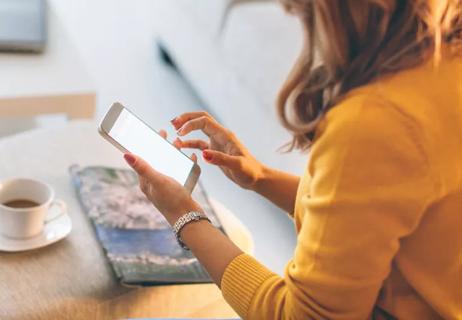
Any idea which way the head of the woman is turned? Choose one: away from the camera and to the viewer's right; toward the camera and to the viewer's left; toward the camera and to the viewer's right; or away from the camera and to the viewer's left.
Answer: away from the camera and to the viewer's left

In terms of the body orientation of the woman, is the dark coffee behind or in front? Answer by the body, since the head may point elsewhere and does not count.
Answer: in front

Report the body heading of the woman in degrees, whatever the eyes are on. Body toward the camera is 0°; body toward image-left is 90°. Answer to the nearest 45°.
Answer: approximately 135°

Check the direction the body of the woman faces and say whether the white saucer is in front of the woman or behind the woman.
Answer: in front
